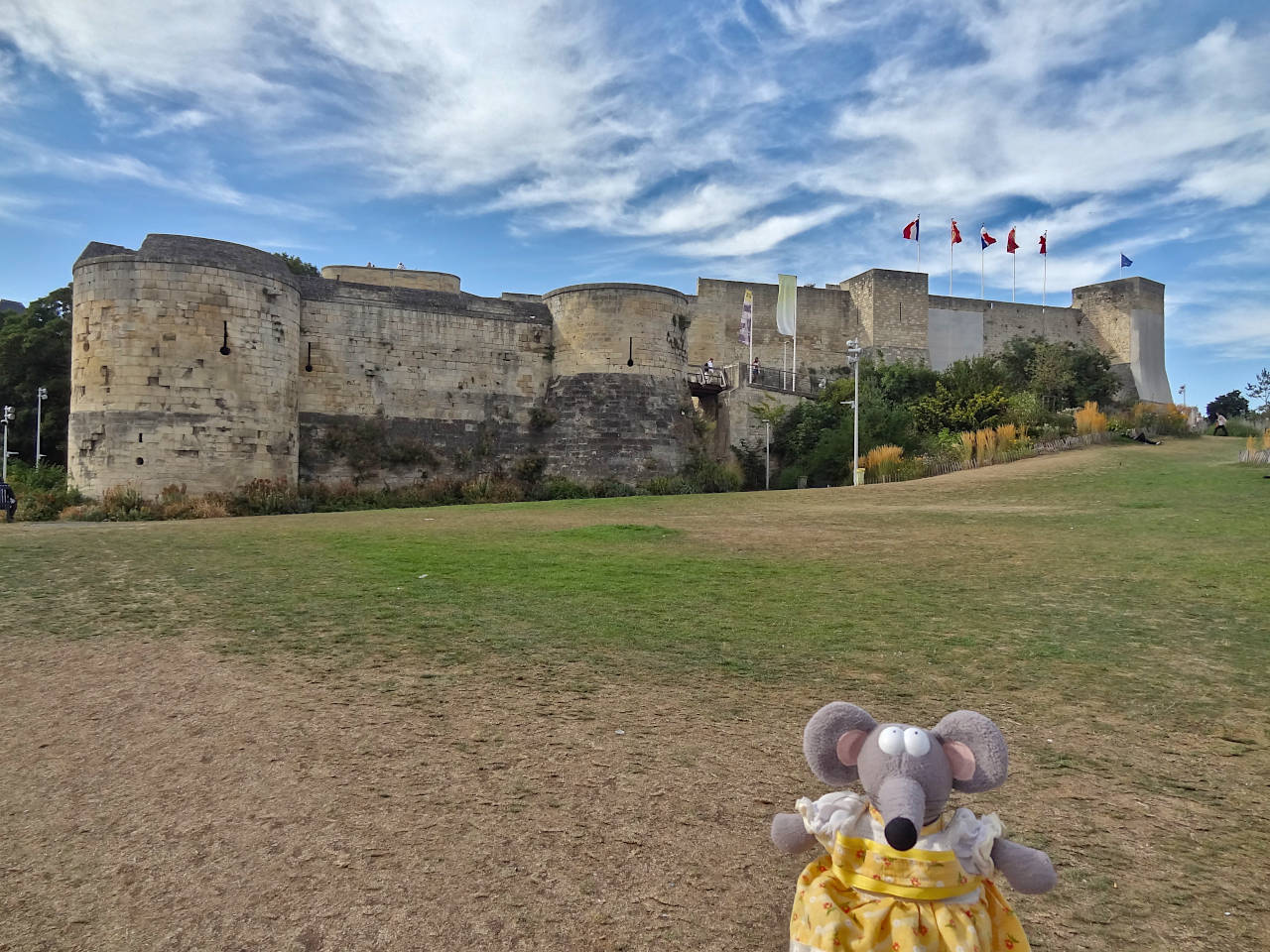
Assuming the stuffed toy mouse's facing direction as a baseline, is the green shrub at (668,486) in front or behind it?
behind

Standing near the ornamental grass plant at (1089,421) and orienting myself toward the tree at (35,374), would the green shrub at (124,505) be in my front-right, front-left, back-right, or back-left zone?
front-left

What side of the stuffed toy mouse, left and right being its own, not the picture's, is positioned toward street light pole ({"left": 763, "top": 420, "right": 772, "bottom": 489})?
back

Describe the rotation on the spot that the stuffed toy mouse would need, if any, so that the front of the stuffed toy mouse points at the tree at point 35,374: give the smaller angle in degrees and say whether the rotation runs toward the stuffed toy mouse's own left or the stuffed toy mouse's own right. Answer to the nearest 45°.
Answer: approximately 135° to the stuffed toy mouse's own right

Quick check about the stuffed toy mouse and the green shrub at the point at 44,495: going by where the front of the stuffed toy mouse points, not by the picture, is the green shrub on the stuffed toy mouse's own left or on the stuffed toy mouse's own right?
on the stuffed toy mouse's own right

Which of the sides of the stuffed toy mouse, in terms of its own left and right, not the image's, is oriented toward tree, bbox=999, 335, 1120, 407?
back

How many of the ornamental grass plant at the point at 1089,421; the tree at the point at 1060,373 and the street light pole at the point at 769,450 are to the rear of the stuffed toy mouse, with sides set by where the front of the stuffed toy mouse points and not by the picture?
3

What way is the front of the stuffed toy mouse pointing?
toward the camera

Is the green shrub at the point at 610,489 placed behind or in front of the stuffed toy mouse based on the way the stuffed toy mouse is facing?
behind
